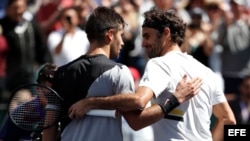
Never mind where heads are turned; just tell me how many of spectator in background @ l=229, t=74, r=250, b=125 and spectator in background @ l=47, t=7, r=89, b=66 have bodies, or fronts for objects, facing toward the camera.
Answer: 2

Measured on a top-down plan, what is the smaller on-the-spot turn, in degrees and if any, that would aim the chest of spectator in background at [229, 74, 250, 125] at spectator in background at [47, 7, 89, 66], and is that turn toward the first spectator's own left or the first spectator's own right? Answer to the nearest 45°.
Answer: approximately 90° to the first spectator's own right

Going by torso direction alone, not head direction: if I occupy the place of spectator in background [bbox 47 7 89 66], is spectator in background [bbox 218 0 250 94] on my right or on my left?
on my left

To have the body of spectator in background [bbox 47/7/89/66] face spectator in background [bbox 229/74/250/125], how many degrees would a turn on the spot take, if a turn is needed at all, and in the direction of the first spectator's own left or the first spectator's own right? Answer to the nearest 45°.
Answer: approximately 90° to the first spectator's own left

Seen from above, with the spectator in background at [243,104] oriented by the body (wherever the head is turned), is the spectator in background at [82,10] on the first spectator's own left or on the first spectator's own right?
on the first spectator's own right

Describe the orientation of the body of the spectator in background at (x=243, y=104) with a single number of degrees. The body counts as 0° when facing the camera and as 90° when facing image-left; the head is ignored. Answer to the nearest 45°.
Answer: approximately 0°

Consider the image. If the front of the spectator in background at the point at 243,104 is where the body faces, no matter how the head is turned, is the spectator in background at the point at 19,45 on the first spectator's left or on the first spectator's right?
on the first spectator's right
